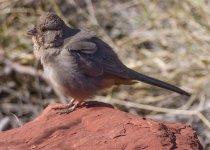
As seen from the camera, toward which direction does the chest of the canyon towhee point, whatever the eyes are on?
to the viewer's left
